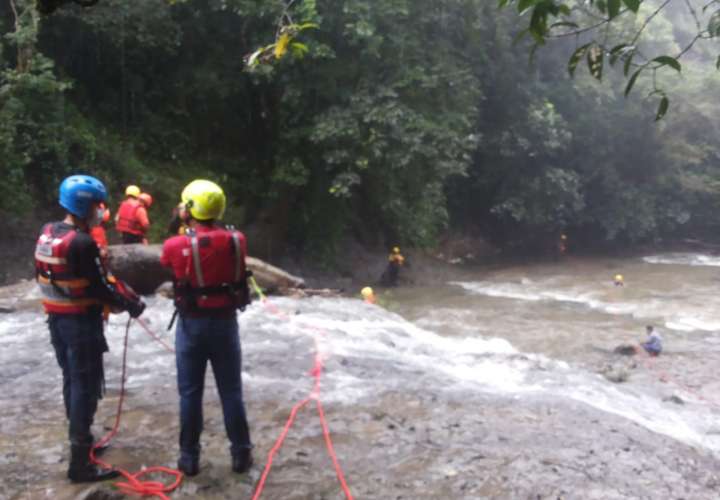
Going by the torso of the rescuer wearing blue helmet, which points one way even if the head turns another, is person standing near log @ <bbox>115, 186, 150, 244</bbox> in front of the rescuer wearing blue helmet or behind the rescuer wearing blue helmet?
in front

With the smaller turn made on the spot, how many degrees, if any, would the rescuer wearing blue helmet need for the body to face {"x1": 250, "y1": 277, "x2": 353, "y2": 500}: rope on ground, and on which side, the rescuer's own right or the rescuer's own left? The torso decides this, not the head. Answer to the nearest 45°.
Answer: approximately 45° to the rescuer's own right

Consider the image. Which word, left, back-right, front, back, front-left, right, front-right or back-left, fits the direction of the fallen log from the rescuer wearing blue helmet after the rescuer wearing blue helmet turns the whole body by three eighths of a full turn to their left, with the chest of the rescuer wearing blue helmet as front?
right

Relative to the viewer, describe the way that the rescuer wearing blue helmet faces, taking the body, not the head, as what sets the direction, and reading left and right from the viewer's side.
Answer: facing away from the viewer and to the right of the viewer

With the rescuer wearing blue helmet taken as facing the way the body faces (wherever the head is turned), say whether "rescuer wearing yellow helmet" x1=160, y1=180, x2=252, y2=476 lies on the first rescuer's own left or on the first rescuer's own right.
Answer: on the first rescuer's own right

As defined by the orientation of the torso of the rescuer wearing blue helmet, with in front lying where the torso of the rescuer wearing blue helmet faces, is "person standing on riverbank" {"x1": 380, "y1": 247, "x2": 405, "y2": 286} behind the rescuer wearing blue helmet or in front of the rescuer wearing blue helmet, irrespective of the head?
in front
